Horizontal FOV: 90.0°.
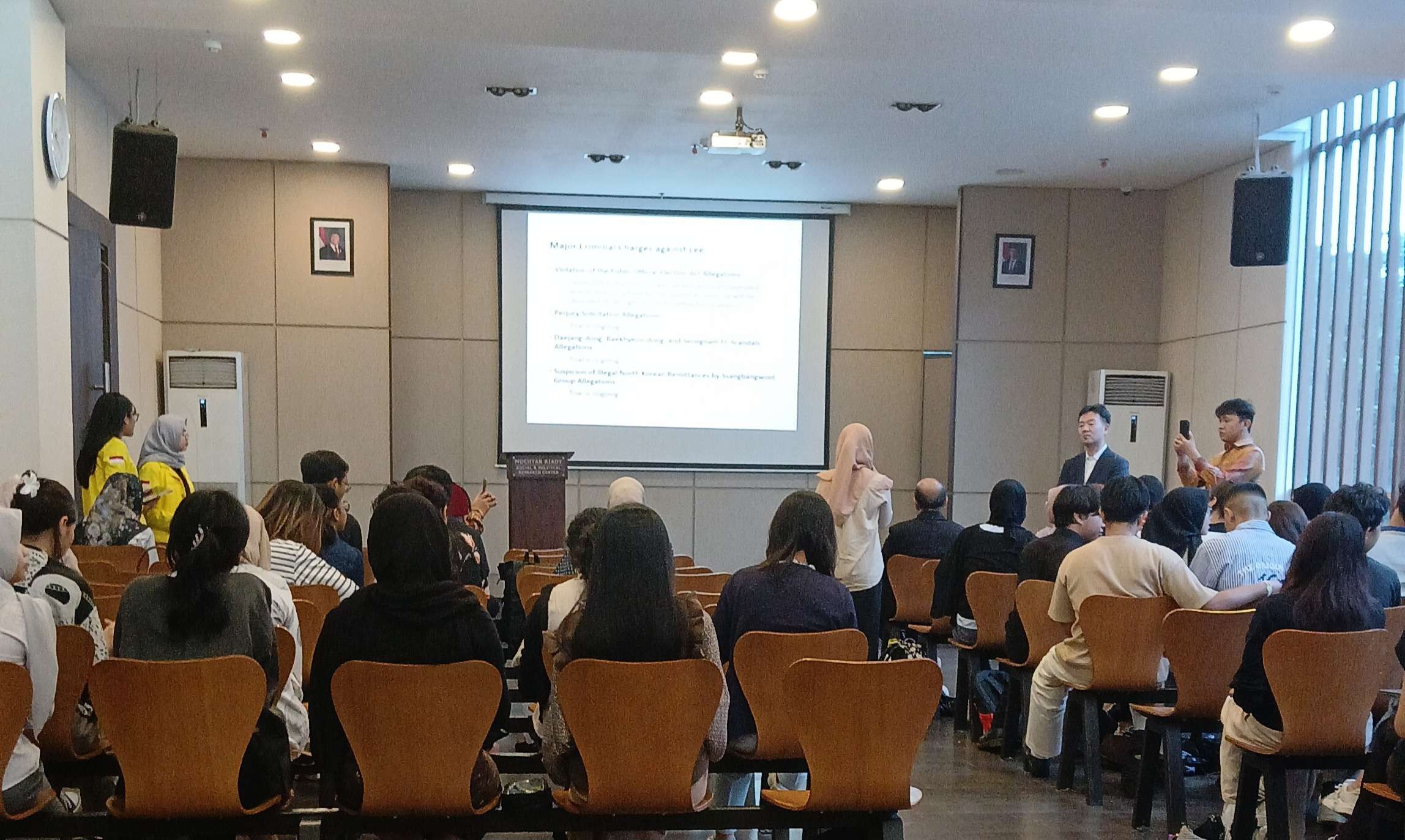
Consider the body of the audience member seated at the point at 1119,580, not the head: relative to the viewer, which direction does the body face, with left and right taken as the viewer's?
facing away from the viewer

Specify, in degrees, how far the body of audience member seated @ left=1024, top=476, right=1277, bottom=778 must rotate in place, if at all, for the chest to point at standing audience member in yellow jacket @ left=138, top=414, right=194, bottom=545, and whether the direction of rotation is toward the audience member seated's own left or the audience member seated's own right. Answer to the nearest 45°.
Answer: approximately 90° to the audience member seated's own left

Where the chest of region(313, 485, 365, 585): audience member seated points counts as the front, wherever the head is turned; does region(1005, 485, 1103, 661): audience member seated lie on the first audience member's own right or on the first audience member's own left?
on the first audience member's own right

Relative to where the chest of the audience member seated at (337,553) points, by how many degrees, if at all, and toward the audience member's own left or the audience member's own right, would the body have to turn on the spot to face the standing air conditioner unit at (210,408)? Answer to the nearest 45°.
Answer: approximately 45° to the audience member's own left

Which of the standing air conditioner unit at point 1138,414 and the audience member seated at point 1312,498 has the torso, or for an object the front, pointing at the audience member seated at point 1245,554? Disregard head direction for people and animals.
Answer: the standing air conditioner unit

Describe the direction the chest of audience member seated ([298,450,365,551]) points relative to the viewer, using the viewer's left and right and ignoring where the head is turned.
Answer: facing away from the viewer and to the right of the viewer

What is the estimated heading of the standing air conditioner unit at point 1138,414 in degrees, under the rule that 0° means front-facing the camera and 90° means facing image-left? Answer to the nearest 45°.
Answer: approximately 0°

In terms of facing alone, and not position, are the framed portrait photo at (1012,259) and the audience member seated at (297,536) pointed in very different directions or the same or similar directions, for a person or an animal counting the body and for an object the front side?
very different directions

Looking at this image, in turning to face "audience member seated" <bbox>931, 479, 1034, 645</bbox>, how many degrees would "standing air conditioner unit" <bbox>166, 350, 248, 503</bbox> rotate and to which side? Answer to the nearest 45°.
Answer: approximately 45° to its left

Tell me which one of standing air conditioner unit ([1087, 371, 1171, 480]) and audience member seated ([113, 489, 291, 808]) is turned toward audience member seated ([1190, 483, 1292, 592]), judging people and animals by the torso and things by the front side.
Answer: the standing air conditioner unit

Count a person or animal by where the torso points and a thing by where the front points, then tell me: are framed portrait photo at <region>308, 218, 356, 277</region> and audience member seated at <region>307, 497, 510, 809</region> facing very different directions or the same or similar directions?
very different directions

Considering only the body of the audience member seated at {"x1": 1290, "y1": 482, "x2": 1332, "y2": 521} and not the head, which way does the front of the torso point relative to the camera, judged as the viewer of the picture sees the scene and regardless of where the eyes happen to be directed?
away from the camera
